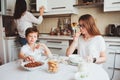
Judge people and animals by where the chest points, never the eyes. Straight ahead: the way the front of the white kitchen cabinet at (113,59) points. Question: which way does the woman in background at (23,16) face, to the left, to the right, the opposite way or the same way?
the opposite way

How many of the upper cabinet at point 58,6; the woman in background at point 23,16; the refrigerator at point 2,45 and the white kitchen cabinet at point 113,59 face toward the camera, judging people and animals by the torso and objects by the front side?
2

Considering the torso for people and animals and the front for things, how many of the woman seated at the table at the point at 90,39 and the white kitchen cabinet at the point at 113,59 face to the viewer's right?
0

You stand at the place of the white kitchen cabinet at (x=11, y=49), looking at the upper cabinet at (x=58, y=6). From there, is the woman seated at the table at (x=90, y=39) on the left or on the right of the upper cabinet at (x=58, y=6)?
right

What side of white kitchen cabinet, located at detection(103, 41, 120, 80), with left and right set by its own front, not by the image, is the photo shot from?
front

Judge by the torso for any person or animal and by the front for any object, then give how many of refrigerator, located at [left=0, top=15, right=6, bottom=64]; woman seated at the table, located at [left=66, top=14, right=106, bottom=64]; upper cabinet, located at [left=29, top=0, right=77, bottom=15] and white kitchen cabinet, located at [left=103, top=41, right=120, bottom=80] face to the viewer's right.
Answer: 1

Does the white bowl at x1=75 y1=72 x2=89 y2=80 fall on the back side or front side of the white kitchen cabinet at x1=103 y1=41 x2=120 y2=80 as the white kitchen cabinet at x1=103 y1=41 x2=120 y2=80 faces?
on the front side

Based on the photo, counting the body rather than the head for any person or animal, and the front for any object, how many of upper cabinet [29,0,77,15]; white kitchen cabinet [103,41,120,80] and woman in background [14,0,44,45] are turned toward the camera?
2
